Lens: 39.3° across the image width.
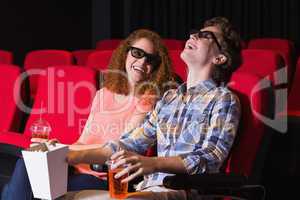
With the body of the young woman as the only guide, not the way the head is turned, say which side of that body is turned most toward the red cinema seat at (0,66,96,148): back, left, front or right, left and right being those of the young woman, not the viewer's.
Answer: right

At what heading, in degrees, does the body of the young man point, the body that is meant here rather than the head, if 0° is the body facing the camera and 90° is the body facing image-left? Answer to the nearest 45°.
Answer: approximately 45°

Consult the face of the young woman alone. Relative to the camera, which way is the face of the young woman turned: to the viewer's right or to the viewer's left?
to the viewer's right

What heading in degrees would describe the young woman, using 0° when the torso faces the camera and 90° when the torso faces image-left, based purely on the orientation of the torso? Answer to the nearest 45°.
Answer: approximately 45°

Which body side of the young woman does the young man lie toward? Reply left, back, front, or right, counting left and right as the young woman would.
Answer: left

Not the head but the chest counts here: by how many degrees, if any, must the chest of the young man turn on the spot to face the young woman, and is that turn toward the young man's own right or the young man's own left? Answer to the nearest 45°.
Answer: approximately 90° to the young man's own right
